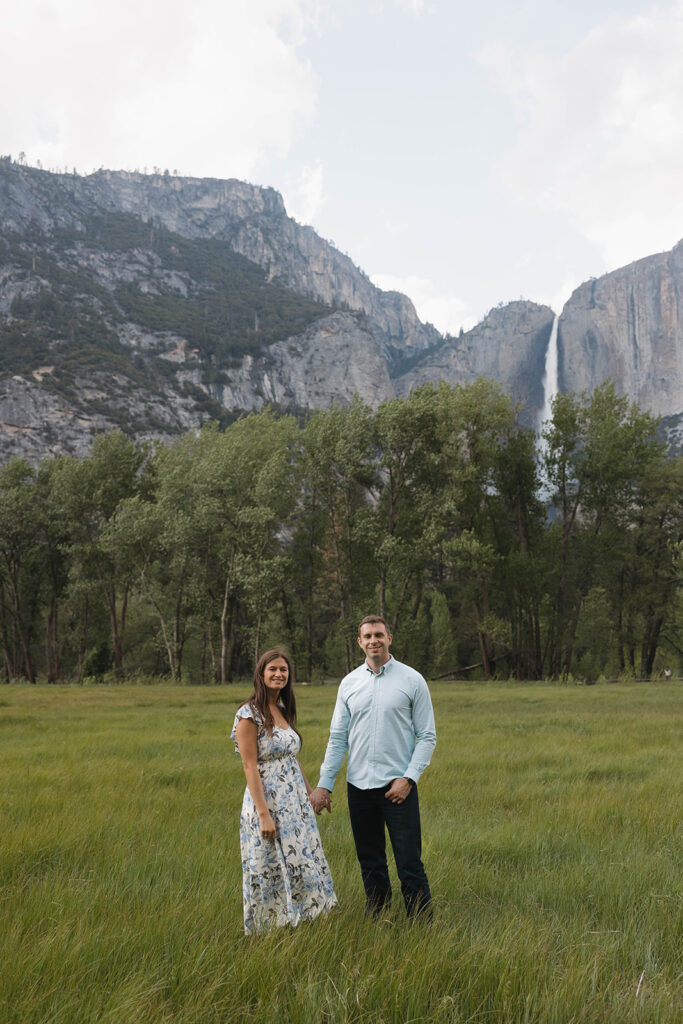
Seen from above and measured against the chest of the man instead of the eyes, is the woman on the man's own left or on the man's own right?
on the man's own right

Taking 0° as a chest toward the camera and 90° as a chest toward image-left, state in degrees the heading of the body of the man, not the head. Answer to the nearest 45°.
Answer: approximately 0°

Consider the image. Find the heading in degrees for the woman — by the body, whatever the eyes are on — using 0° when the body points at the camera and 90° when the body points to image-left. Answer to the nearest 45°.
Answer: approximately 315°

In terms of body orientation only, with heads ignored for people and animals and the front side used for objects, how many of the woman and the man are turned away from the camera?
0
